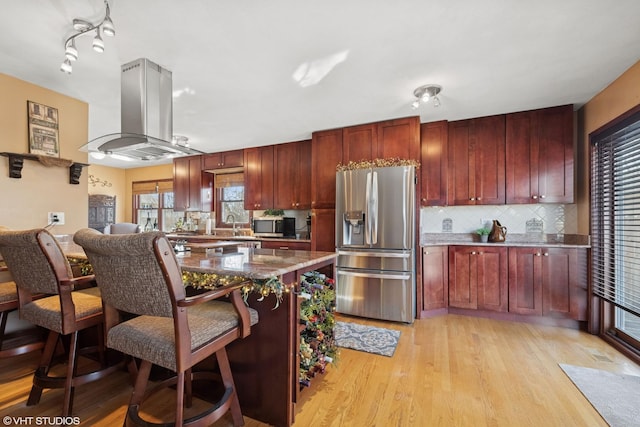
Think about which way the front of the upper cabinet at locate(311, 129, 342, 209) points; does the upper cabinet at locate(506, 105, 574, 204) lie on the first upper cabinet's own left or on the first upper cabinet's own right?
on the first upper cabinet's own left

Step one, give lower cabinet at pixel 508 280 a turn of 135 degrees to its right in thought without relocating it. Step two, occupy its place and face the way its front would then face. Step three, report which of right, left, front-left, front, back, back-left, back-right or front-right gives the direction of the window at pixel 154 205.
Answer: front-left

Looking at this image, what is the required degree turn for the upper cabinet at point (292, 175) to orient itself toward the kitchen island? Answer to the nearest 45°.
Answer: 0° — it already faces it

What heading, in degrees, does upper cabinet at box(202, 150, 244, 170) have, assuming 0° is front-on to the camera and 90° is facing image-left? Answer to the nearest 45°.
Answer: approximately 45°

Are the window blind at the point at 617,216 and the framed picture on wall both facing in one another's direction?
yes

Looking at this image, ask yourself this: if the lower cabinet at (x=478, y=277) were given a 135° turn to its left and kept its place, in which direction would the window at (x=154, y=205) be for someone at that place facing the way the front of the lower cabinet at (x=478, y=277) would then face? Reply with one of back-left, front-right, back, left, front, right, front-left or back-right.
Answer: back-left

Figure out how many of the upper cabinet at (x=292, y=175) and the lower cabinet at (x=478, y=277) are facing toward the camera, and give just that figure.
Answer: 2

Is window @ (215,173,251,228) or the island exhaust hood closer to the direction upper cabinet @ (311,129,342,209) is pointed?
the island exhaust hood

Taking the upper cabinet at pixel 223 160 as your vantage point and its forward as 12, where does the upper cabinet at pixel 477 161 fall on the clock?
the upper cabinet at pixel 477 161 is roughly at 9 o'clock from the upper cabinet at pixel 223 160.

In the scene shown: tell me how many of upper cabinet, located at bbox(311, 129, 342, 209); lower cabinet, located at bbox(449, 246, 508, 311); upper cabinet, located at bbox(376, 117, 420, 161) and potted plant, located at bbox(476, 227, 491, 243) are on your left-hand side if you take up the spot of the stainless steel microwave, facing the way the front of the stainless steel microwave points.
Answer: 4

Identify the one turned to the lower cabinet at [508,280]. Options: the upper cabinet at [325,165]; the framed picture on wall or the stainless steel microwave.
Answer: the framed picture on wall
